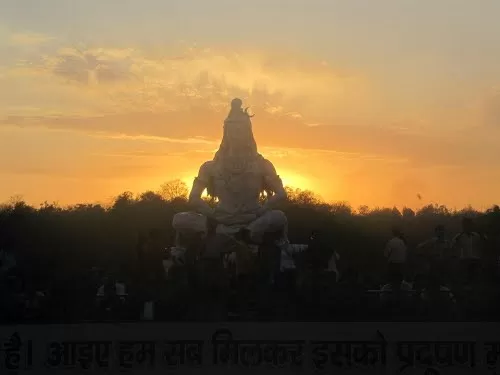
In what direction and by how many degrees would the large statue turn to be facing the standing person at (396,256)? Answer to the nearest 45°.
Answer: approximately 45° to its left

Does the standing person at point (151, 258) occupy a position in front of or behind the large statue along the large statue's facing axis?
in front

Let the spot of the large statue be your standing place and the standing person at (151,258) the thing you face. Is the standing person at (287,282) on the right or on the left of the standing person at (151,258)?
left

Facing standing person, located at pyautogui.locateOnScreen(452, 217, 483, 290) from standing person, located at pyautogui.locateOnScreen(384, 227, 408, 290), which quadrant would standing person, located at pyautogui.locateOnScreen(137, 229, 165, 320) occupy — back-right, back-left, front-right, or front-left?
back-right

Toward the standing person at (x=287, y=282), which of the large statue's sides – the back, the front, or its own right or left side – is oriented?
front

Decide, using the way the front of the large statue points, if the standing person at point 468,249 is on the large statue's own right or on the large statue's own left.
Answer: on the large statue's own left

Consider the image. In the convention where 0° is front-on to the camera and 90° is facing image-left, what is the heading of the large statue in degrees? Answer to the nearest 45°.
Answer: approximately 0°

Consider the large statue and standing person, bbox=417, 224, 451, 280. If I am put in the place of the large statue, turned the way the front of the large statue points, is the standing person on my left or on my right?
on my left
